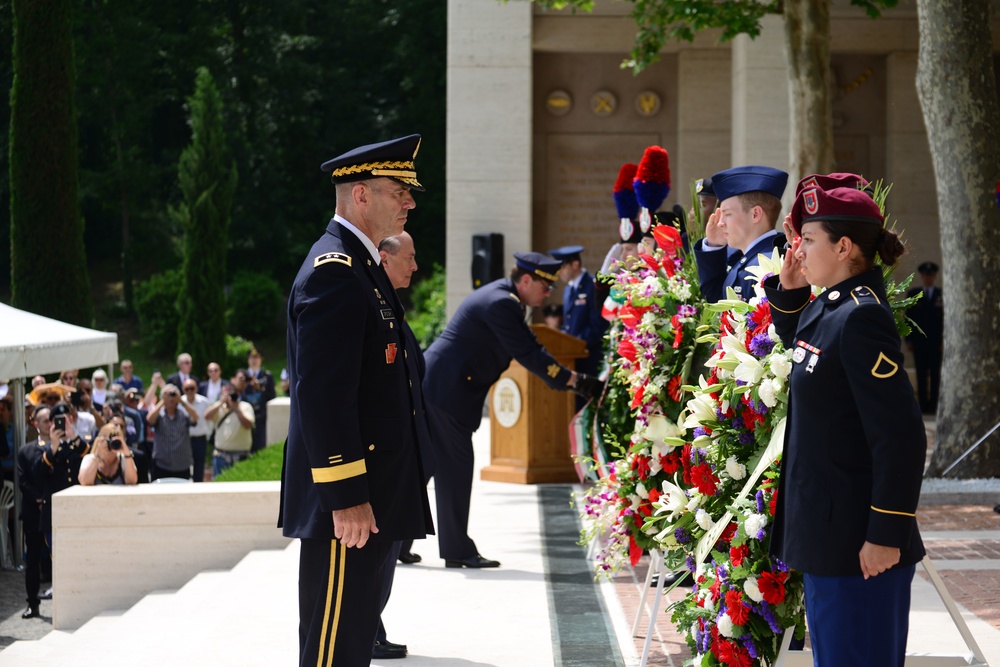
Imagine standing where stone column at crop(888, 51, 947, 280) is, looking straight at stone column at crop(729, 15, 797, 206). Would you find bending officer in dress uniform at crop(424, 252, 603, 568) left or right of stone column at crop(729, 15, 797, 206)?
left

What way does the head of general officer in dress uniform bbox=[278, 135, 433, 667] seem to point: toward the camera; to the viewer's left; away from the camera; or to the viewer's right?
to the viewer's right

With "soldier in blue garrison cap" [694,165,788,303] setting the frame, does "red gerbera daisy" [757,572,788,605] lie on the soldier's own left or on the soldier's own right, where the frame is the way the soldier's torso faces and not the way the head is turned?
on the soldier's own left

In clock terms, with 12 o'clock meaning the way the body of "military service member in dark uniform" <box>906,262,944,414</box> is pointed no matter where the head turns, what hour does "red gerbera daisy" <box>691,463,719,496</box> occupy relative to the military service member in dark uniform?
The red gerbera daisy is roughly at 12 o'clock from the military service member in dark uniform.

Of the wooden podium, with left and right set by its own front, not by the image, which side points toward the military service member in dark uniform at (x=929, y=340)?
back

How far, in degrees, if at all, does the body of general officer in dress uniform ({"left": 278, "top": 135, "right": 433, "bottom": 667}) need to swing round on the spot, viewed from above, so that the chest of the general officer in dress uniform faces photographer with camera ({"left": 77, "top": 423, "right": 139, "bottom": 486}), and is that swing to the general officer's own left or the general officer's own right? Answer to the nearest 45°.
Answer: approximately 90° to the general officer's own left

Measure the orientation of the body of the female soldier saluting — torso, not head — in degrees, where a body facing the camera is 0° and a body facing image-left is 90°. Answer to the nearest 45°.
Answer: approximately 90°

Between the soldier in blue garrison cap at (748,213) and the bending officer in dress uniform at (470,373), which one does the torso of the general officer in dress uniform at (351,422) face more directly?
the soldier in blue garrison cap

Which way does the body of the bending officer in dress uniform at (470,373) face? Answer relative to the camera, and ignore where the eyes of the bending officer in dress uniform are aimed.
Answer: to the viewer's right

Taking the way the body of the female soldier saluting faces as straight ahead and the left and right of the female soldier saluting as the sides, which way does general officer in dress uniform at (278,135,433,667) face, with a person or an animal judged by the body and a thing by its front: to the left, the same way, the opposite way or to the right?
the opposite way

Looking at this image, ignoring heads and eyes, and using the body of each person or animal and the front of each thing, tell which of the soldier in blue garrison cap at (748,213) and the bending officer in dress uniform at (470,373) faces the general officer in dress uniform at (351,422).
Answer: the soldier in blue garrison cap
